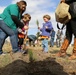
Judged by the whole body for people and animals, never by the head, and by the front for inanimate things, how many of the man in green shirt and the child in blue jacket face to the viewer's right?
1

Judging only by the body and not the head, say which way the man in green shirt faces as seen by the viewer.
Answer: to the viewer's right

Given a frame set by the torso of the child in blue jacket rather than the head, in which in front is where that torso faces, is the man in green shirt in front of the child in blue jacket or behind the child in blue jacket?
in front

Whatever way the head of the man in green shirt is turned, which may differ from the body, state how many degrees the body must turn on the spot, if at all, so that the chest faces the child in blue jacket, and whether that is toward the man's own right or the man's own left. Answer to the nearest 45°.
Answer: approximately 45° to the man's own left

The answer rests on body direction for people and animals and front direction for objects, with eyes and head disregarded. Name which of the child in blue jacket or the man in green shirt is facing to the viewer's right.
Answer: the man in green shirt

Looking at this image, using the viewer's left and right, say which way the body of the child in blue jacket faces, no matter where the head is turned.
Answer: facing the viewer and to the left of the viewer
